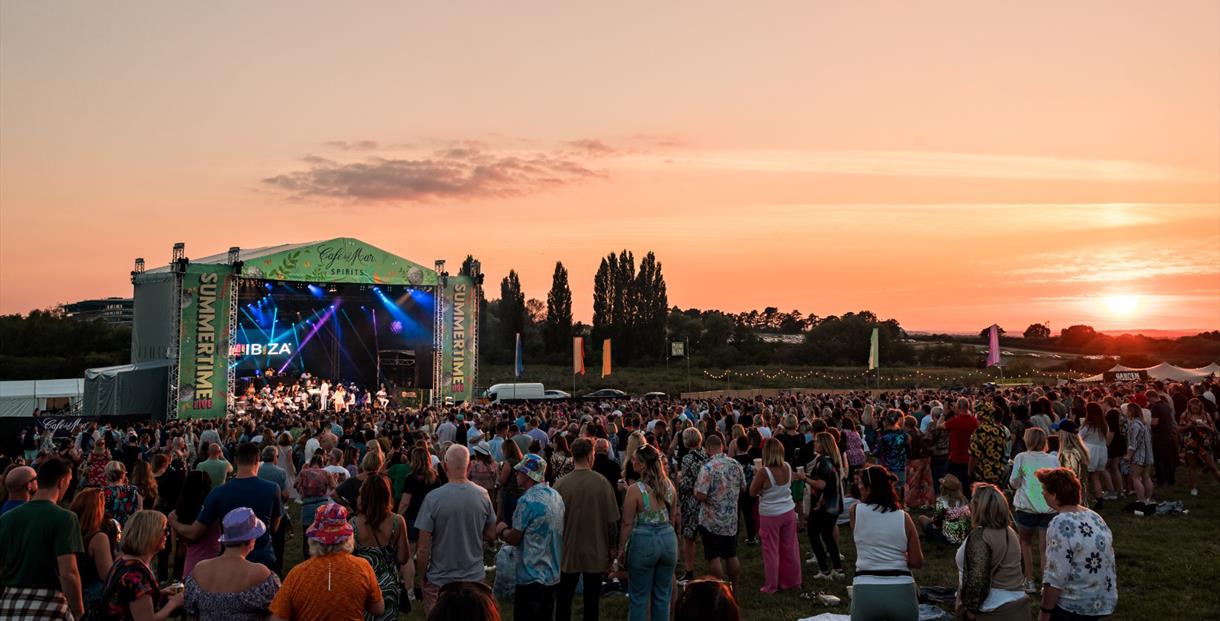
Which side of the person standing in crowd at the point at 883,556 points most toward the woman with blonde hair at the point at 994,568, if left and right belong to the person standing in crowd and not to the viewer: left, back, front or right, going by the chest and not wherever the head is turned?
right

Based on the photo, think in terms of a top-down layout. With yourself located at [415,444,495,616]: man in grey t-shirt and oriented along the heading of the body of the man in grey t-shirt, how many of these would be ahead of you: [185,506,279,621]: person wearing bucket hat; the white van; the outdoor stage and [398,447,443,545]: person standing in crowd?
3

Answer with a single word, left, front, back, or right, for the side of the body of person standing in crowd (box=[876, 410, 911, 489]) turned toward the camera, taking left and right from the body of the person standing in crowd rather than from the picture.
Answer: back

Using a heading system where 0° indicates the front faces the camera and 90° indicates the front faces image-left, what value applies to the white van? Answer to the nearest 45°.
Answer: approximately 90°

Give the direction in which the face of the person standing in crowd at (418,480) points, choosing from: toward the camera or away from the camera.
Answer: away from the camera

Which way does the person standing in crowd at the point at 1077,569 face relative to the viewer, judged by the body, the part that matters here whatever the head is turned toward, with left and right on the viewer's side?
facing away from the viewer and to the left of the viewer

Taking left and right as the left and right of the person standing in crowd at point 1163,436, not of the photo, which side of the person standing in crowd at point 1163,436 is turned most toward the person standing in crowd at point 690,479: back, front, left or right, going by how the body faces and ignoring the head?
left

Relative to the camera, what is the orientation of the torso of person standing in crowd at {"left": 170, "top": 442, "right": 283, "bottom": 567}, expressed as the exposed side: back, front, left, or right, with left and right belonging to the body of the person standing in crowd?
back

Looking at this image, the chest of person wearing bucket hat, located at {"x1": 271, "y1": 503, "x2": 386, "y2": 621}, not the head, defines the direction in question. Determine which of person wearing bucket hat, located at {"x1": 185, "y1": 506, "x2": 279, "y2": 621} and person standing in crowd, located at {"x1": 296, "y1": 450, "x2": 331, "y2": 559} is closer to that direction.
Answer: the person standing in crowd

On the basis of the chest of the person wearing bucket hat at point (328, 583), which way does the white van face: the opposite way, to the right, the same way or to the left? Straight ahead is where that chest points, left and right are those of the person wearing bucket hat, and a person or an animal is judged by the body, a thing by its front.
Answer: to the left

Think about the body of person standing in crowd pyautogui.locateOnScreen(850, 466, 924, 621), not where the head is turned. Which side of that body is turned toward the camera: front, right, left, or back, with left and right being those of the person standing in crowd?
back

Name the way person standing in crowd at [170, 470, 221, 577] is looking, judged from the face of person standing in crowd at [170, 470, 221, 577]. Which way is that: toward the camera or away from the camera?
away from the camera

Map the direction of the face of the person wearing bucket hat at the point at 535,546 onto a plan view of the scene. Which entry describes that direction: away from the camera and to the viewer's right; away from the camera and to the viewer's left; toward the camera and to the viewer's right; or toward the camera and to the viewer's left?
away from the camera and to the viewer's left

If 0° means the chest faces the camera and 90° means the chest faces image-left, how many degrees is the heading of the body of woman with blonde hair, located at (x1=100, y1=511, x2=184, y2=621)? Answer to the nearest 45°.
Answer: approximately 225°
